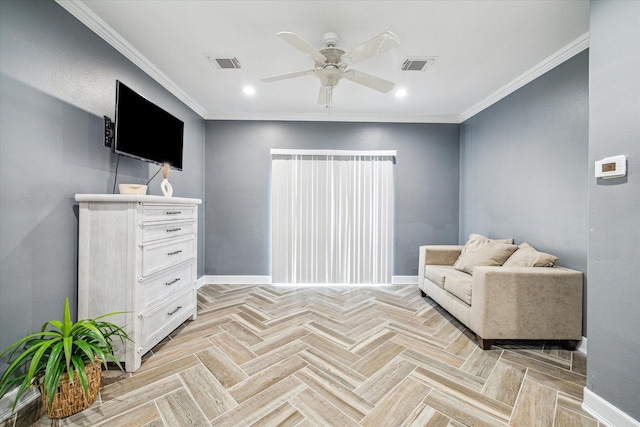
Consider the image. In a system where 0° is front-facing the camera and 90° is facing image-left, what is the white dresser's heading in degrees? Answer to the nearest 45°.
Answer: approximately 315°

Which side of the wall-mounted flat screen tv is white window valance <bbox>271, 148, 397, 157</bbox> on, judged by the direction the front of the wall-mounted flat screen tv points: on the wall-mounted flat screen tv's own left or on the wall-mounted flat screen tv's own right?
on the wall-mounted flat screen tv's own left

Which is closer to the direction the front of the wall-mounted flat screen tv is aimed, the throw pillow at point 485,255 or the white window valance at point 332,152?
the throw pillow

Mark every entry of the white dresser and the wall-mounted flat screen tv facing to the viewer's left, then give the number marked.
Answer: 0

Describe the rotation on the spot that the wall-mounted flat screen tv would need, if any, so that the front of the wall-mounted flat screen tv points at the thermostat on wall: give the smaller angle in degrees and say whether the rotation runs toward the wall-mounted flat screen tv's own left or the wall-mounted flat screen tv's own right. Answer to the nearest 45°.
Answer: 0° — it already faces it

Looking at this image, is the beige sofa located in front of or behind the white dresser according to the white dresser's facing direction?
in front

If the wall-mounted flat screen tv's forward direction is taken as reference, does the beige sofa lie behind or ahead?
ahead

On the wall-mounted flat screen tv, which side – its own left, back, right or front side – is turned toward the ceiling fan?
front

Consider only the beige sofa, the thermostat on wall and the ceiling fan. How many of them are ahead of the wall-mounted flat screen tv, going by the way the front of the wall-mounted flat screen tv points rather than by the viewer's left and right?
3

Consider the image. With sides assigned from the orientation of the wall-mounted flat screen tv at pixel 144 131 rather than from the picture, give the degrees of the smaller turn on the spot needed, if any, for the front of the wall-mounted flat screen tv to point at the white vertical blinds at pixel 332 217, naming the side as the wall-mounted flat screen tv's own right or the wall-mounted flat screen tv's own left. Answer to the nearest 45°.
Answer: approximately 45° to the wall-mounted flat screen tv's own left
